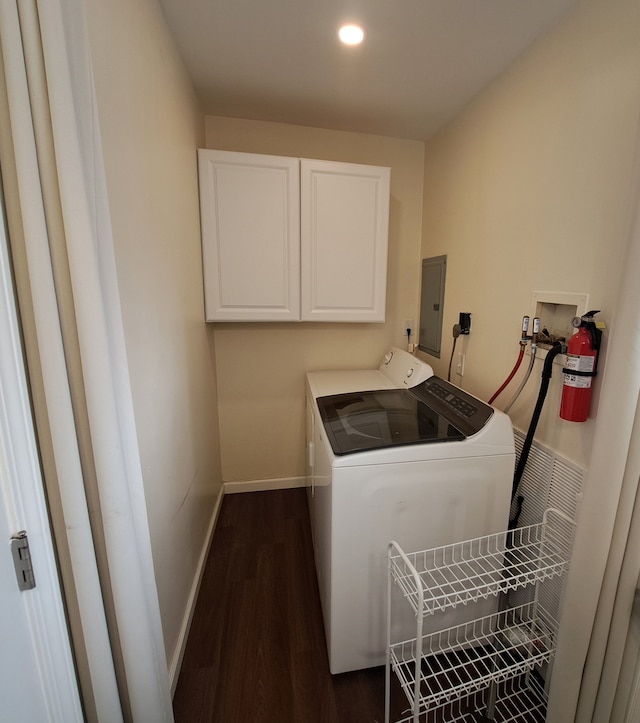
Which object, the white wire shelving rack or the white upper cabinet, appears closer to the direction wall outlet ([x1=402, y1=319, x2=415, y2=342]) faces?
the white wire shelving rack

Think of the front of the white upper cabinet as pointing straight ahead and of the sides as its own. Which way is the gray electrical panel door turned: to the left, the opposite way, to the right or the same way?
to the right

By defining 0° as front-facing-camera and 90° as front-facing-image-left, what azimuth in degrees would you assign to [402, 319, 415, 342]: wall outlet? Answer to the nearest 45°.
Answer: approximately 0°

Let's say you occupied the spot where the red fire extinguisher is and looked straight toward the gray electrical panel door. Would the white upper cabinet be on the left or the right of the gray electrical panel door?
left

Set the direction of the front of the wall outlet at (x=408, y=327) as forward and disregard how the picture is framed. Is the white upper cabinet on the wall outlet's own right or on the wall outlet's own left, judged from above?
on the wall outlet's own right

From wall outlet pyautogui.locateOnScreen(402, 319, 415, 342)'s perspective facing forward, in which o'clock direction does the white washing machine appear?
The white washing machine is roughly at 12 o'clock from the wall outlet.
